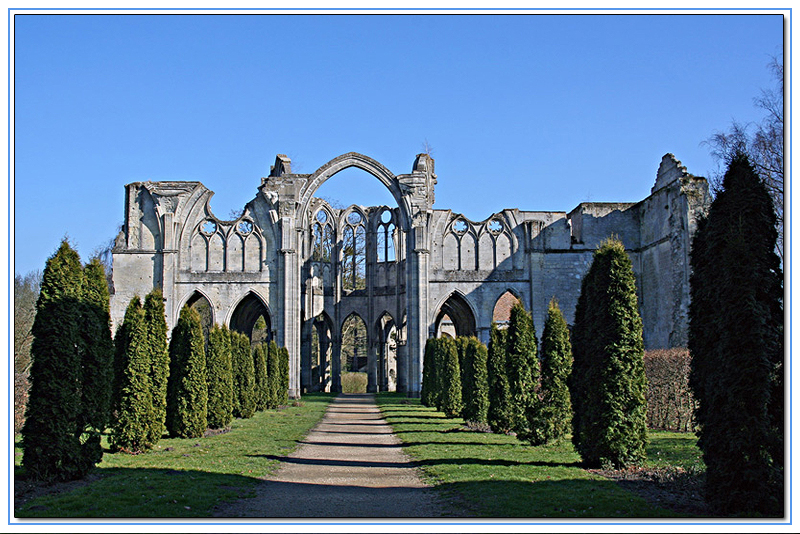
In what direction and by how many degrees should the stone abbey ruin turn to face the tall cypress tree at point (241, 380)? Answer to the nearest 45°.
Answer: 0° — it already faces it

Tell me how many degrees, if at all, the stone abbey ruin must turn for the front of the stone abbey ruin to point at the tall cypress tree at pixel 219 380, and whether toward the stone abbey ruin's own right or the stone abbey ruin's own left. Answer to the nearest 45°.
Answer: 0° — it already faces it

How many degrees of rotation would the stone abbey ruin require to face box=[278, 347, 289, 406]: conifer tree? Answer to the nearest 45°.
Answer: approximately 45° to its right

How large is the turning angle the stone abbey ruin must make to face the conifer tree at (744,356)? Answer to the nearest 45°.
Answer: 0° — it already faces it

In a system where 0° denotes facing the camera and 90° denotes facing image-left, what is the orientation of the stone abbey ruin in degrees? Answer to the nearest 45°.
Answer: approximately 0°

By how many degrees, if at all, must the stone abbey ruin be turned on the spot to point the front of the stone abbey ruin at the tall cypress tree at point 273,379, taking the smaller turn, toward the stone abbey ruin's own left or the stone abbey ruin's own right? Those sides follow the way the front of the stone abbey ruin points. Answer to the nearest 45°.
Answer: approximately 45° to the stone abbey ruin's own right

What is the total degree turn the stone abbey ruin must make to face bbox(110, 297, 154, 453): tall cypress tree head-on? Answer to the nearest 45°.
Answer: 0° — it already faces it
